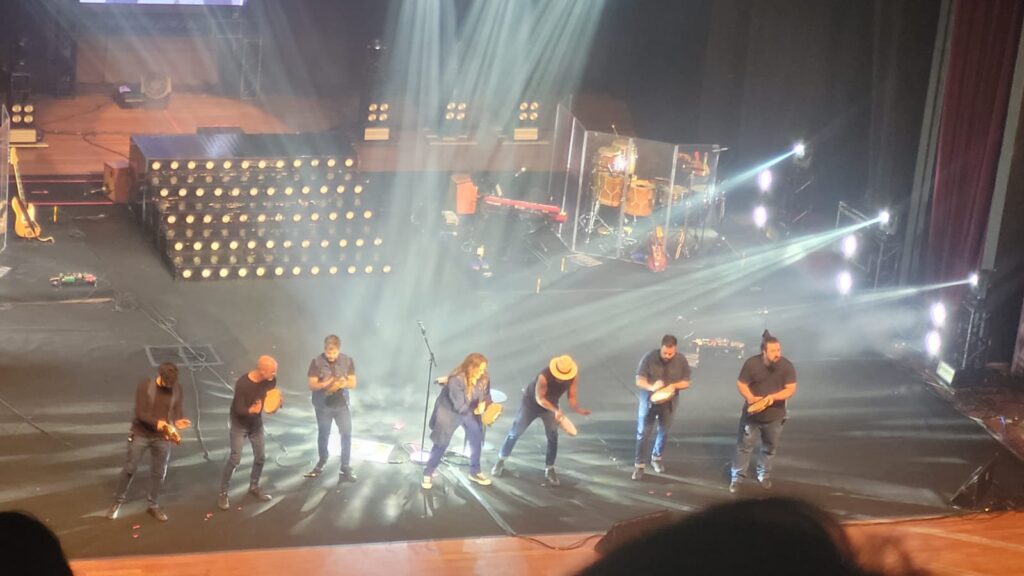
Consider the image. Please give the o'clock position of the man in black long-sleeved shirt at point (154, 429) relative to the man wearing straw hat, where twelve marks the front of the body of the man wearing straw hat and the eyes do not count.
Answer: The man in black long-sleeved shirt is roughly at 4 o'clock from the man wearing straw hat.

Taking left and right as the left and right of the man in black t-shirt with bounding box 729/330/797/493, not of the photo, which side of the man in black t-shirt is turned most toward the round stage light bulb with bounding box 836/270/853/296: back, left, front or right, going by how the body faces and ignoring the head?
back

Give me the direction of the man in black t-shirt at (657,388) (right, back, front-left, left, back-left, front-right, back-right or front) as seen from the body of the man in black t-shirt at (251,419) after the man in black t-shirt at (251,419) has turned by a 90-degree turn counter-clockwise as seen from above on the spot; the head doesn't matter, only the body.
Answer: front-right

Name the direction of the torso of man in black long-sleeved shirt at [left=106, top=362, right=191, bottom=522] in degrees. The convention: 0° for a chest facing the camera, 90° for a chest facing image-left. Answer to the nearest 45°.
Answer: approximately 315°

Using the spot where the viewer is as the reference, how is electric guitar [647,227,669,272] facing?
facing the viewer

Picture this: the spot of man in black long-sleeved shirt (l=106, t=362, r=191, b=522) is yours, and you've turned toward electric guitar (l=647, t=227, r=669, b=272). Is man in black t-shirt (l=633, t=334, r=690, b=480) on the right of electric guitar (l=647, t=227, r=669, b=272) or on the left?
right

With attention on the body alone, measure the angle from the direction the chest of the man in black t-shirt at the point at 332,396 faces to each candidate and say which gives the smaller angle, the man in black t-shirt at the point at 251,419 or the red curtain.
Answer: the man in black t-shirt

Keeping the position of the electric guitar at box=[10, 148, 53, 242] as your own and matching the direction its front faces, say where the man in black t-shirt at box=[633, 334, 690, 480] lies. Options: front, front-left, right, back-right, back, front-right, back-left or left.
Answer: front

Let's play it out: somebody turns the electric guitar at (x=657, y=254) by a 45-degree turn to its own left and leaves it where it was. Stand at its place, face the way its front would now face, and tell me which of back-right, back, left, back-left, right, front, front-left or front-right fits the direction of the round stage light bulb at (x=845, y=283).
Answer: front-left

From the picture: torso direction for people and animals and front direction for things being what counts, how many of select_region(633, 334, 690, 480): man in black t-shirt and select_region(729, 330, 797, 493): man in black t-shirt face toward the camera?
2

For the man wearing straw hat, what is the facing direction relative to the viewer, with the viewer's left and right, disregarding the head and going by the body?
facing the viewer and to the right of the viewer

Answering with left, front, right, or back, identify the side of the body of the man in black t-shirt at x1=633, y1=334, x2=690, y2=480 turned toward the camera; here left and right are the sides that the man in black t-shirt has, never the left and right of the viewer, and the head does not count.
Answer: front

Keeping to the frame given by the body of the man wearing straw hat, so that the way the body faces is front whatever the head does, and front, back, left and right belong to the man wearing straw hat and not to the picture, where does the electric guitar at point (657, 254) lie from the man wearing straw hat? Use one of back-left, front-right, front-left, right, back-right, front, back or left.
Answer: back-left
